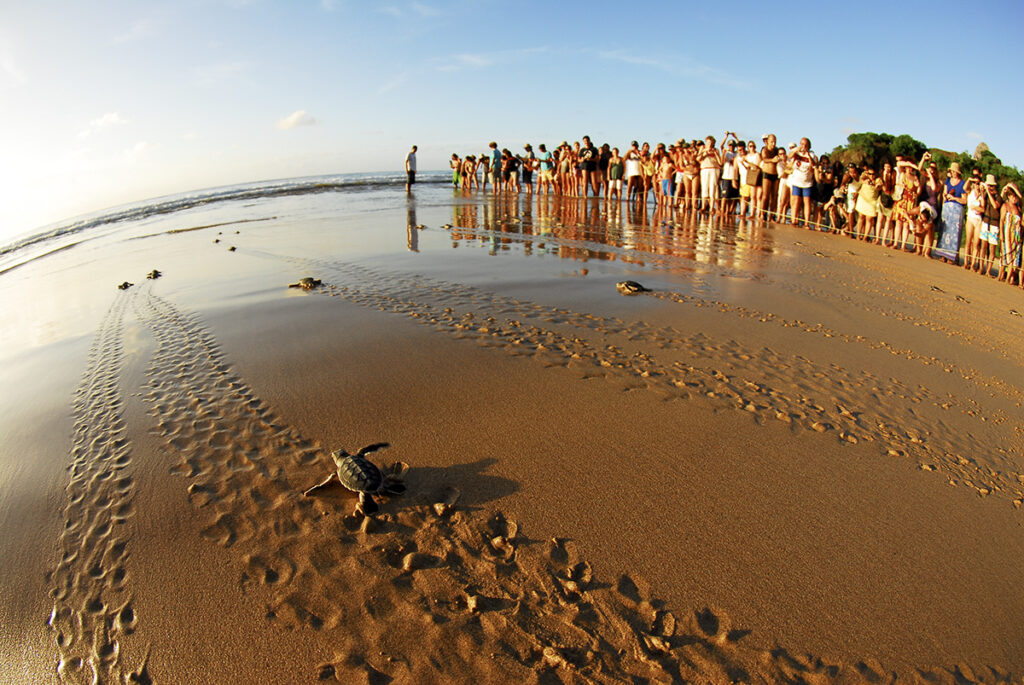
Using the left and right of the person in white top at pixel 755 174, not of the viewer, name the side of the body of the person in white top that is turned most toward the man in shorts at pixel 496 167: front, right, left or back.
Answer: right

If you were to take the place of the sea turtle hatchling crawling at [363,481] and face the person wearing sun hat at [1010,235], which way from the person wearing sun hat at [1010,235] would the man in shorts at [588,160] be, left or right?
left

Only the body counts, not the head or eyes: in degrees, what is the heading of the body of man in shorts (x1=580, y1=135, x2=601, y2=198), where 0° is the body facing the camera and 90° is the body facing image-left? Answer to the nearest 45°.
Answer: approximately 0°

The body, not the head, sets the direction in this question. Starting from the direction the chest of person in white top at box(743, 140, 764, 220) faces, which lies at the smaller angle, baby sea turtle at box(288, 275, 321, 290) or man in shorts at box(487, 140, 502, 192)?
the baby sea turtle

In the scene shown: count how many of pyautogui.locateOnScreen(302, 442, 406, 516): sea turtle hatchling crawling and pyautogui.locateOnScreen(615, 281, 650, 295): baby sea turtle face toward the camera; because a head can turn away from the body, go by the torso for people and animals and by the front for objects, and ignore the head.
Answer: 0

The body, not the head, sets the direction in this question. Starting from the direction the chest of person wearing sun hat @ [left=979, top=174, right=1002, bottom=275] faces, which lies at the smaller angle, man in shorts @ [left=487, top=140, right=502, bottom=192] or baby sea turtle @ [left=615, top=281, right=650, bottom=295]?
the baby sea turtle

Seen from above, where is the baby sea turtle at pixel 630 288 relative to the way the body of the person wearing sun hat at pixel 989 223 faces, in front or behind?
in front

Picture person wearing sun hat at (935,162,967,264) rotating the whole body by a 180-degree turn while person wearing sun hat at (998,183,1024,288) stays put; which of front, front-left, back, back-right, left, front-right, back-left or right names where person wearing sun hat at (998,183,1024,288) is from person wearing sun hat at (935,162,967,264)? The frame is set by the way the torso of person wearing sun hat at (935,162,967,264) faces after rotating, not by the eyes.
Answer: right
